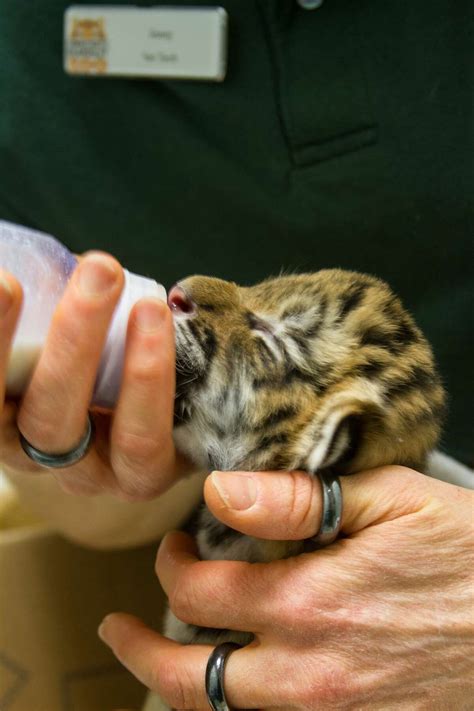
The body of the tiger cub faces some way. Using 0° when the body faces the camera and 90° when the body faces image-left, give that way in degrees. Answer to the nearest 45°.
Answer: approximately 90°
